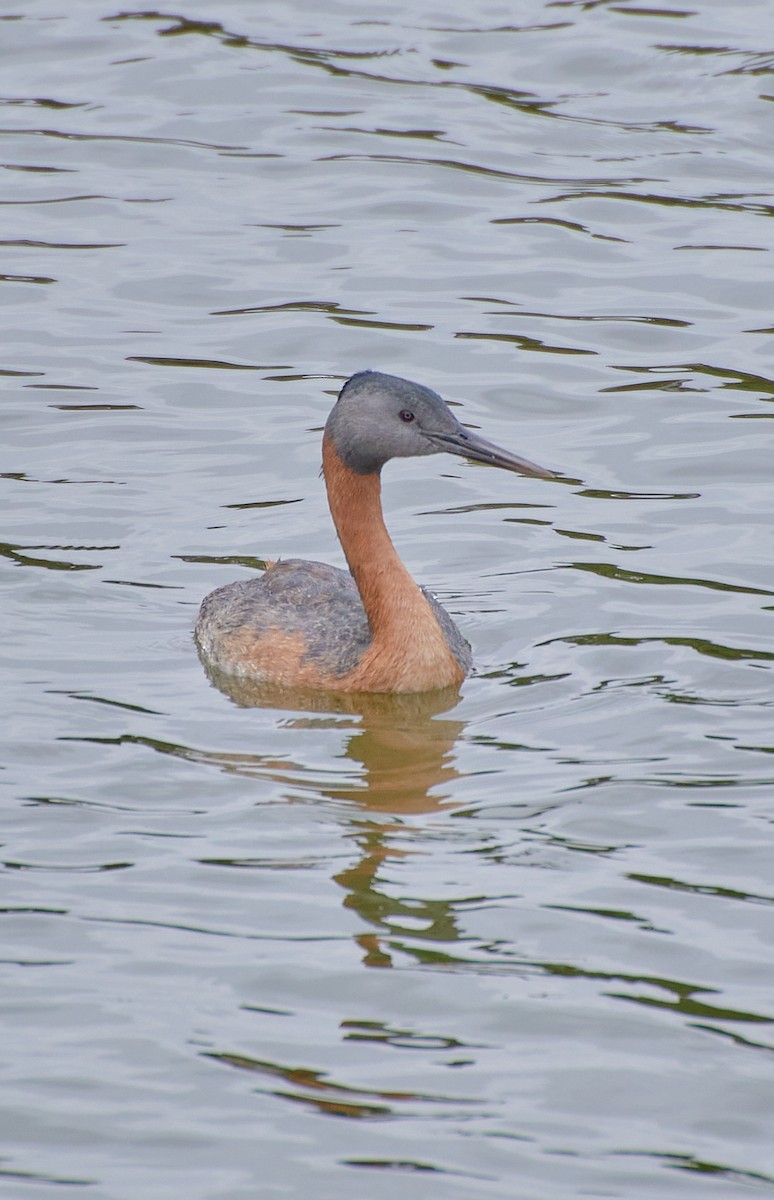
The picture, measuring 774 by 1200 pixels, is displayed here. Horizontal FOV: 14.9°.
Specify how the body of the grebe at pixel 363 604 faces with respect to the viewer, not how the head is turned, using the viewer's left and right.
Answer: facing the viewer and to the right of the viewer
